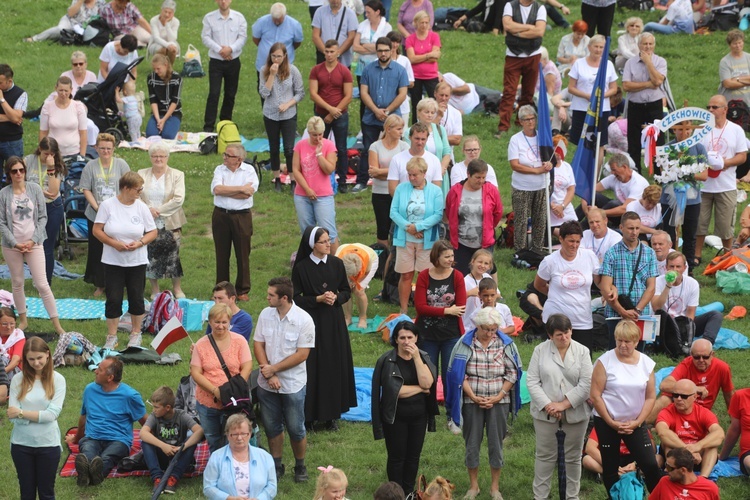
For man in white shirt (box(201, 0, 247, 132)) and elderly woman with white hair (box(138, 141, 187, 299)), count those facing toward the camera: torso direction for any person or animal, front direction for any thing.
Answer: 2

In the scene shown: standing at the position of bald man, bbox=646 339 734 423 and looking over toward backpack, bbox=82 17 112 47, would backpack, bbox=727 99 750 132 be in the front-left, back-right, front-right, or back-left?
front-right

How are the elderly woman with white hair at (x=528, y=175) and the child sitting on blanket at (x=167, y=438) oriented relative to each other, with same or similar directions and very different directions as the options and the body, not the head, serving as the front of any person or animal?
same or similar directions

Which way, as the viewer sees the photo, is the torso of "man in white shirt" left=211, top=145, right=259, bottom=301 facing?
toward the camera

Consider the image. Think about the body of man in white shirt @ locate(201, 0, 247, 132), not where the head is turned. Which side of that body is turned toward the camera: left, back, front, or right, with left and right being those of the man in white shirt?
front

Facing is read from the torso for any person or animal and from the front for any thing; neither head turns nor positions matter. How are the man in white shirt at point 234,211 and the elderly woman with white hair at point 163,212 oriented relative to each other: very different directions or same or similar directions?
same or similar directions

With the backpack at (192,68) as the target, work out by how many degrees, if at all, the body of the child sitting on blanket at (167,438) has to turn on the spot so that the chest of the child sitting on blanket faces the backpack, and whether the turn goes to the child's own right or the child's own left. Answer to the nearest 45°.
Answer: approximately 180°

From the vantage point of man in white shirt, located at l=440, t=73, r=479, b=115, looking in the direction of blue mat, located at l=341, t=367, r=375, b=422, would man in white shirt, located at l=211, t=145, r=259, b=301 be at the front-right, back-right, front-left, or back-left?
front-right

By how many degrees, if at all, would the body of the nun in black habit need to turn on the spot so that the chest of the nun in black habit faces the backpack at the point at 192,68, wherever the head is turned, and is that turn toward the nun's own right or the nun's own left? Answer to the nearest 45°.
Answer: approximately 135° to the nun's own left

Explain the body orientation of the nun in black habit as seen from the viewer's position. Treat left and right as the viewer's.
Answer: facing the viewer and to the right of the viewer

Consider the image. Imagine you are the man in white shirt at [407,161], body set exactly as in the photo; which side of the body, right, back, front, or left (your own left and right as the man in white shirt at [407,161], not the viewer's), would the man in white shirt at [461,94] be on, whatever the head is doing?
back

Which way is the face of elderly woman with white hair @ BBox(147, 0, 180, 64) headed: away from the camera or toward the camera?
toward the camera

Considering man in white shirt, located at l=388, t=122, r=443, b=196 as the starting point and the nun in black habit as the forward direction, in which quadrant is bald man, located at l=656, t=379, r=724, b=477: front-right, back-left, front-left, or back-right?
front-left

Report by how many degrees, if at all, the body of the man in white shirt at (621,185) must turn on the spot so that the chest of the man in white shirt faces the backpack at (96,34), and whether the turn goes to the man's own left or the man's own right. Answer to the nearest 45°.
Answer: approximately 90° to the man's own right

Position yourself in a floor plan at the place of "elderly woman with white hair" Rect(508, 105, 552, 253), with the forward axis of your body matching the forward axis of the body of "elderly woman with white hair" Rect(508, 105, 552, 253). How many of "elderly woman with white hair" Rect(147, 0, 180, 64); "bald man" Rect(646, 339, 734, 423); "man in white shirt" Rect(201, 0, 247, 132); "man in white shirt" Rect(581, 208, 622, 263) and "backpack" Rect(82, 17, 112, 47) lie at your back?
3

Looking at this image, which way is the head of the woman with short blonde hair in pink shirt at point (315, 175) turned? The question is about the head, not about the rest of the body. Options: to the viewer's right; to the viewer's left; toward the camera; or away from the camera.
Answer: toward the camera

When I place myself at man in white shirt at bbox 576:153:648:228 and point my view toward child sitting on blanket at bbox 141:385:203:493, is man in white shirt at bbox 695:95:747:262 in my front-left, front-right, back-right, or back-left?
back-left
